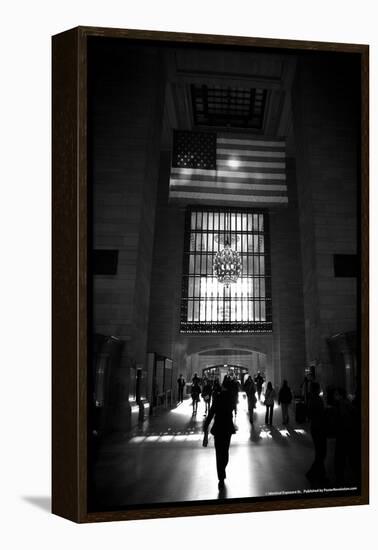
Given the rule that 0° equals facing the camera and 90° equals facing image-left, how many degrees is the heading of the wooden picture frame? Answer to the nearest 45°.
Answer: approximately 315°
